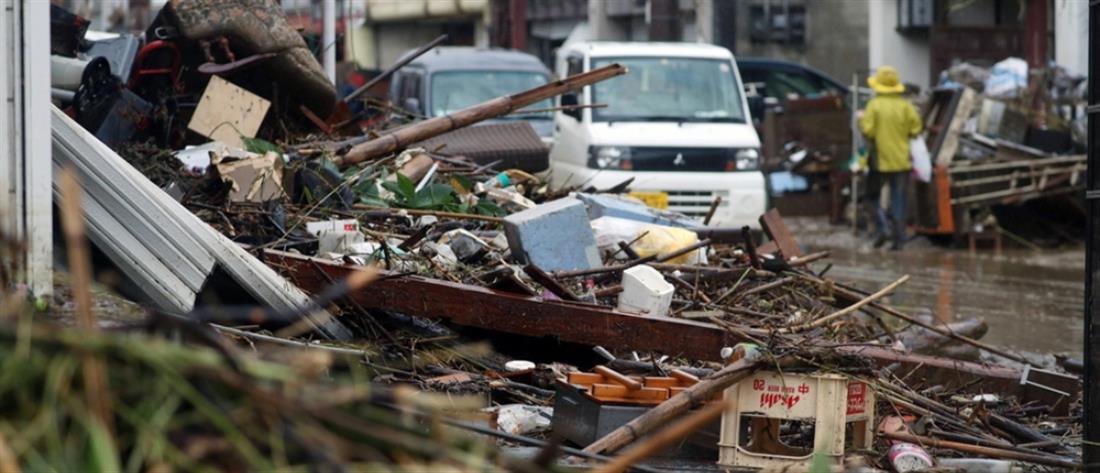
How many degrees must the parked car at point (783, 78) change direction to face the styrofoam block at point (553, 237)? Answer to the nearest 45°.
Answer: approximately 90° to its right

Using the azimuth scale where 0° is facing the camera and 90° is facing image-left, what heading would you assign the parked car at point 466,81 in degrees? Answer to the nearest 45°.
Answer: approximately 315°

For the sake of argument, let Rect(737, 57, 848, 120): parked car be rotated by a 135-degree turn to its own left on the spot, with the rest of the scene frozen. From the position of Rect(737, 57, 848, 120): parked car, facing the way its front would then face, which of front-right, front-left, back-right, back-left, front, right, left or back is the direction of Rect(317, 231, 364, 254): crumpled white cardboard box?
back-left

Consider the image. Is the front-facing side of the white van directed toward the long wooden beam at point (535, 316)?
yes

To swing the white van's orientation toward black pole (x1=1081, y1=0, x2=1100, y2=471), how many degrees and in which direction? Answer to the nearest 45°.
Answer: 0° — it already faces it

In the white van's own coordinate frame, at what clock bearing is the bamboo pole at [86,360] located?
The bamboo pole is roughly at 12 o'clock from the white van.

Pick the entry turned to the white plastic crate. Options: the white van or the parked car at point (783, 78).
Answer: the white van

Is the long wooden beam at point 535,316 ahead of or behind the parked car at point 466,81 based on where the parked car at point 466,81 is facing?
ahead

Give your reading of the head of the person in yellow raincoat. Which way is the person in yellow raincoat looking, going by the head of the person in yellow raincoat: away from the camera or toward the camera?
away from the camera

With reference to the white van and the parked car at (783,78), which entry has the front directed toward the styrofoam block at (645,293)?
the white van

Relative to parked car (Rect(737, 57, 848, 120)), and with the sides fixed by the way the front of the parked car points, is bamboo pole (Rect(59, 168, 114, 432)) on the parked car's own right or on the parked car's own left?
on the parked car's own right

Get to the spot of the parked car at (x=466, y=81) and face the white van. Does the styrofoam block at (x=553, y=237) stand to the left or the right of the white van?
right

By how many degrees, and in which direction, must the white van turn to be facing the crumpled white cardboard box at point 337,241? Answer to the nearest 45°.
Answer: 0° — it already faces it

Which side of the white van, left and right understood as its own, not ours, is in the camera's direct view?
front
